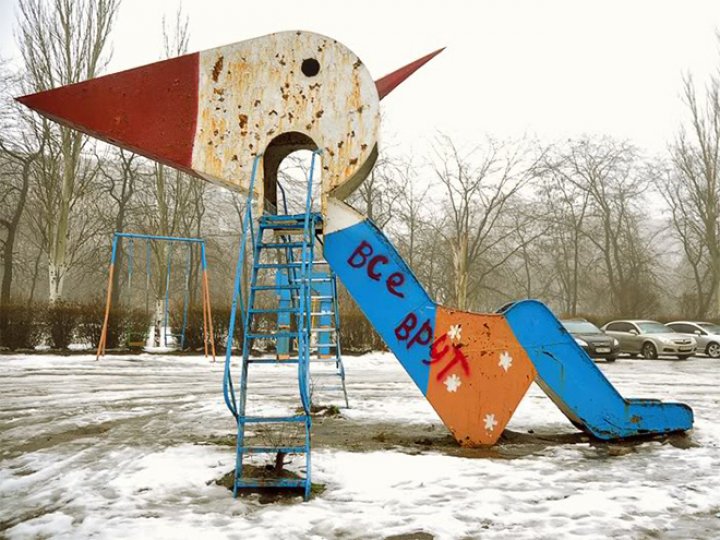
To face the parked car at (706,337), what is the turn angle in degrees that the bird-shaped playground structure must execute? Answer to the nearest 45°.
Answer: approximately 135° to its right

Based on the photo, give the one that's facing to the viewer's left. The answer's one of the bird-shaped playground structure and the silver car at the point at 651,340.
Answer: the bird-shaped playground structure

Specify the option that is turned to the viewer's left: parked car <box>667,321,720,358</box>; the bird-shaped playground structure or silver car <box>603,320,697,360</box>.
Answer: the bird-shaped playground structure

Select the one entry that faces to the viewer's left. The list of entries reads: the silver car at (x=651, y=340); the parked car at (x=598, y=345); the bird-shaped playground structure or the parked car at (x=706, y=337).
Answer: the bird-shaped playground structure

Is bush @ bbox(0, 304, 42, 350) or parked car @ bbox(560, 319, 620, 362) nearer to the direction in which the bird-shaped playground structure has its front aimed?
the bush

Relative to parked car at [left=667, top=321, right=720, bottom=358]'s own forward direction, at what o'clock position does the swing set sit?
The swing set is roughly at 3 o'clock from the parked car.

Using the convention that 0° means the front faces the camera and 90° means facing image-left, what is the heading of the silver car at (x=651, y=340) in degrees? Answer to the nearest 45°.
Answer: approximately 315°

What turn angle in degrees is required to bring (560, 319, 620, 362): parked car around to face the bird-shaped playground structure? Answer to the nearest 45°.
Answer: approximately 45° to its right

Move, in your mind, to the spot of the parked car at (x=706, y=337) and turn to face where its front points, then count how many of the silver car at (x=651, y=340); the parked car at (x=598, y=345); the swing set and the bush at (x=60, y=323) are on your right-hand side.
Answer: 4

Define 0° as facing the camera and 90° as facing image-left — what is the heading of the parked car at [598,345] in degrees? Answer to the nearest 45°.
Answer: approximately 315°

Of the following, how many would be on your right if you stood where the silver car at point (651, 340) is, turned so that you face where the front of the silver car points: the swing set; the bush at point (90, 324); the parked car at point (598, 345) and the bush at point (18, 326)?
4

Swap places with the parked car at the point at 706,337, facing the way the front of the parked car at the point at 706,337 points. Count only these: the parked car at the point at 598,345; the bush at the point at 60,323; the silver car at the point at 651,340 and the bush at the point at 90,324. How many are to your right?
4

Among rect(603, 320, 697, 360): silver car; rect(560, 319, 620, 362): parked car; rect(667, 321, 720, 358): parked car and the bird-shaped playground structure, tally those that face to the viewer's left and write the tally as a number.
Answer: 1

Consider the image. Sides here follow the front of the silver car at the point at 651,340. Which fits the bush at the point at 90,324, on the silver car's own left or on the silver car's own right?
on the silver car's own right

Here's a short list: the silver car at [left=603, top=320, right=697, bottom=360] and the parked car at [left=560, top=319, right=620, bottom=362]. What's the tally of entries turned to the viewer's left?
0

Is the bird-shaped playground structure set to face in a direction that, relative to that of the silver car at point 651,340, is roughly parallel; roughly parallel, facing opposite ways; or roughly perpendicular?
roughly perpendicular

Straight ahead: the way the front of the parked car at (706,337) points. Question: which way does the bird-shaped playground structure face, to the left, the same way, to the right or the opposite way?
to the right

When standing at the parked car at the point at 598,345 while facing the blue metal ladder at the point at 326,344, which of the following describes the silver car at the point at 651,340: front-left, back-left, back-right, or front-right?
back-left

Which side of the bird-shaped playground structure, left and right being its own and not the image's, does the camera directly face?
left
